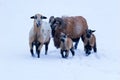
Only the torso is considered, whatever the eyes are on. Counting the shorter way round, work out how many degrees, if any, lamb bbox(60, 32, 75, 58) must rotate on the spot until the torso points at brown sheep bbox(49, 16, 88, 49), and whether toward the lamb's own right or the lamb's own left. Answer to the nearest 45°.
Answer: approximately 135° to the lamb's own right

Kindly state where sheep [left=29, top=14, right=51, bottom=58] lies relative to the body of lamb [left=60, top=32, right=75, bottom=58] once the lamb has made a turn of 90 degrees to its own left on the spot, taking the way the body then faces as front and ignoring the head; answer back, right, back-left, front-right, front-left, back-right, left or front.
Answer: back-right

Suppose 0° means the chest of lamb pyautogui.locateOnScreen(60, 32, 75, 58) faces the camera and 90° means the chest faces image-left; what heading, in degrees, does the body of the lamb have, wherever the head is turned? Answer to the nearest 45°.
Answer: approximately 45°

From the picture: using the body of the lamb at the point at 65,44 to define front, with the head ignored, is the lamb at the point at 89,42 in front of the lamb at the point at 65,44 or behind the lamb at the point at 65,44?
behind
